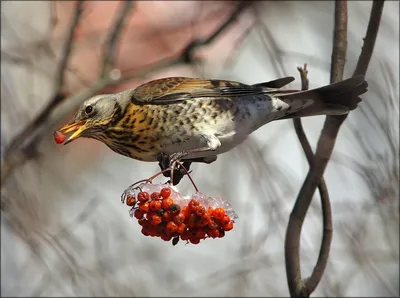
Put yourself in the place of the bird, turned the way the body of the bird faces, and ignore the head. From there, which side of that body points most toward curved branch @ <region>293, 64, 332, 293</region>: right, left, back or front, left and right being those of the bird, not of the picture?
back

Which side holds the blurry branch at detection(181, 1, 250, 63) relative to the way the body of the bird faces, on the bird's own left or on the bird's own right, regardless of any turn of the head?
on the bird's own right

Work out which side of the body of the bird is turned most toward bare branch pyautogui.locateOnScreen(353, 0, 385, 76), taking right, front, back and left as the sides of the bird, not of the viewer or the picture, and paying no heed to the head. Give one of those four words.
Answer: back

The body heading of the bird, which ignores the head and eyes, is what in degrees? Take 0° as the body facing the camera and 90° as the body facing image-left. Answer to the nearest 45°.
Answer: approximately 90°

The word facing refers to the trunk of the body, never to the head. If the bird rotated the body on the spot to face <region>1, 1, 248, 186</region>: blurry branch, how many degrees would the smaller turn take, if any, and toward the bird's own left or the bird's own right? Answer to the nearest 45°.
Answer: approximately 45° to the bird's own right

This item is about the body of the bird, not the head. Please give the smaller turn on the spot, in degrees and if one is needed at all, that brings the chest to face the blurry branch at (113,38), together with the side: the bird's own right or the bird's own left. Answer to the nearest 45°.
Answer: approximately 45° to the bird's own right
